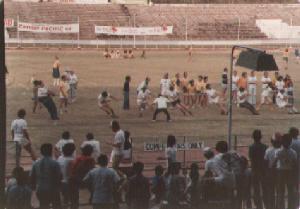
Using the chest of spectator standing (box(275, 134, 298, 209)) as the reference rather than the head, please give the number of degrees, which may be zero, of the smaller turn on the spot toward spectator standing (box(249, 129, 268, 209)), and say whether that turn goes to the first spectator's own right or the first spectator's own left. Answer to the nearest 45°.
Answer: approximately 90° to the first spectator's own left

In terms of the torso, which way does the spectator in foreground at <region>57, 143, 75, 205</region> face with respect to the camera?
away from the camera

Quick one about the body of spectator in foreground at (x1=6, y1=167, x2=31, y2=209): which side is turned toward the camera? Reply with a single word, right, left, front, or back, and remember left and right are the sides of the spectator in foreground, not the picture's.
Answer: back

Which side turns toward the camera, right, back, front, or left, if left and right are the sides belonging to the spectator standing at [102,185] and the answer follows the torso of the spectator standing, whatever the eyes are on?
back

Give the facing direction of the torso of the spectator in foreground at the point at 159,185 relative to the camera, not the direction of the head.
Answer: away from the camera

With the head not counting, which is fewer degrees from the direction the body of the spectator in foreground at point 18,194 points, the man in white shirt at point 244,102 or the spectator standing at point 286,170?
the man in white shirt

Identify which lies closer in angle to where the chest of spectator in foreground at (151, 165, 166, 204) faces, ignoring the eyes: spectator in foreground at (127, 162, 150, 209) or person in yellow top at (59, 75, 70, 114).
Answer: the person in yellow top

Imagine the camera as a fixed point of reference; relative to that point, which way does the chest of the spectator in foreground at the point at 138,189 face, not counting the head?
away from the camera

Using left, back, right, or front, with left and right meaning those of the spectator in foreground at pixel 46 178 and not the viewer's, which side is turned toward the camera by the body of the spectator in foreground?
back

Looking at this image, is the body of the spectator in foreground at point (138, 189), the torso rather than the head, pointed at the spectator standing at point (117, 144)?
yes
